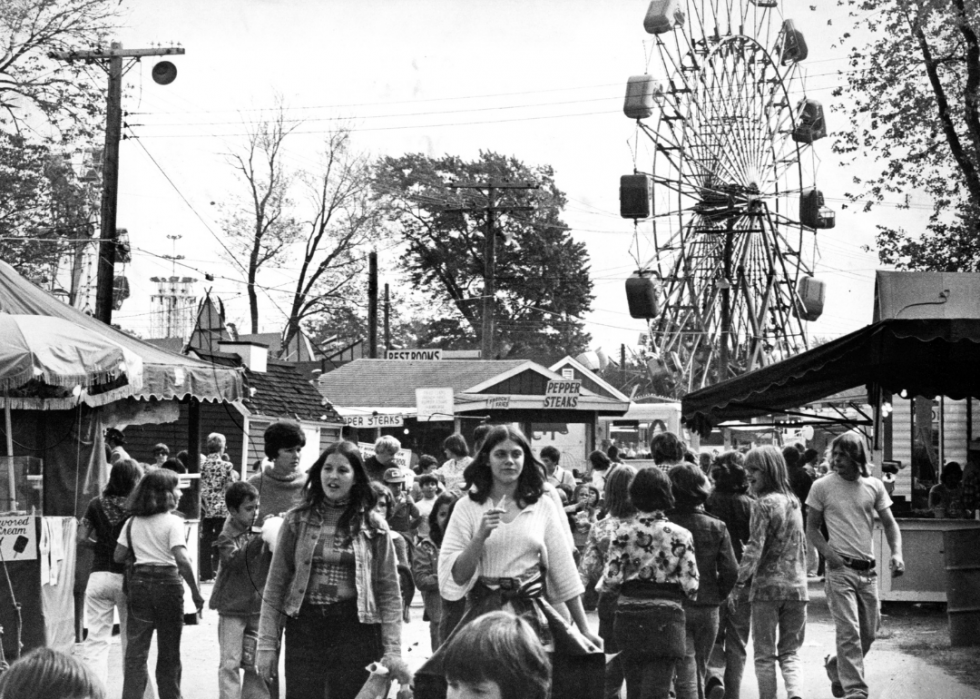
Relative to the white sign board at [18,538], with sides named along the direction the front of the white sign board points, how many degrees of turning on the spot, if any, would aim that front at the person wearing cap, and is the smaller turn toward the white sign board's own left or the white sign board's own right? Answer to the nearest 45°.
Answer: approximately 90° to the white sign board's own left

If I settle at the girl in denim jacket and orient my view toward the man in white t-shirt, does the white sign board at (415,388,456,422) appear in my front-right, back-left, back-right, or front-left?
front-left

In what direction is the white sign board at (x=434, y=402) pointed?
toward the camera

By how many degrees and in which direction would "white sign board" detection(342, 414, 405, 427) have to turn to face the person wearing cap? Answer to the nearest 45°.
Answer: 0° — it already faces them

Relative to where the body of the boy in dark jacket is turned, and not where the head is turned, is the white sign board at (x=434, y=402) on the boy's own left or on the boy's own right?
on the boy's own left

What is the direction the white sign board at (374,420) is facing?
toward the camera

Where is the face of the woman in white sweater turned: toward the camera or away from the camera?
toward the camera

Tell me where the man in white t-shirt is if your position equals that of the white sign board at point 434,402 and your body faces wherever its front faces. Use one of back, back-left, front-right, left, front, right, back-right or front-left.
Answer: front

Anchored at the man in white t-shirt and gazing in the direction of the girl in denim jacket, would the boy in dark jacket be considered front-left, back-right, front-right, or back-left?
front-right

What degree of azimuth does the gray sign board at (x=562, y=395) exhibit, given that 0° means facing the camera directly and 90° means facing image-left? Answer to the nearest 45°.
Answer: approximately 0°

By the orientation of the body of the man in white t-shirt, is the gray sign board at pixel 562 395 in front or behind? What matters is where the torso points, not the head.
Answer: behind

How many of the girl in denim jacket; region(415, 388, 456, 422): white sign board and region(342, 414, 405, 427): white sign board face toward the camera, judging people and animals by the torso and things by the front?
3

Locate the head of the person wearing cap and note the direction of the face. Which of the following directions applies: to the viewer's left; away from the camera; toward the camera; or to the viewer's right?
toward the camera

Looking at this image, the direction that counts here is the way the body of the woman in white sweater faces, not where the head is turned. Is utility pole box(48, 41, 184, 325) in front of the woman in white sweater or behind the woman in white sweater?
behind

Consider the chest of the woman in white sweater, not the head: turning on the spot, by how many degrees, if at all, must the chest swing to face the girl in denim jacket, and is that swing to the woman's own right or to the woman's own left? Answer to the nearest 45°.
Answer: approximately 90° to the woman's own right

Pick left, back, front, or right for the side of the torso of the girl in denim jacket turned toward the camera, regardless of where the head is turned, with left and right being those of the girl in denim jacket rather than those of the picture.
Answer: front
